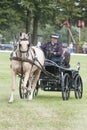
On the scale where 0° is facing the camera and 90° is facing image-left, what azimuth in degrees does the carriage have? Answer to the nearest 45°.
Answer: approximately 45°
